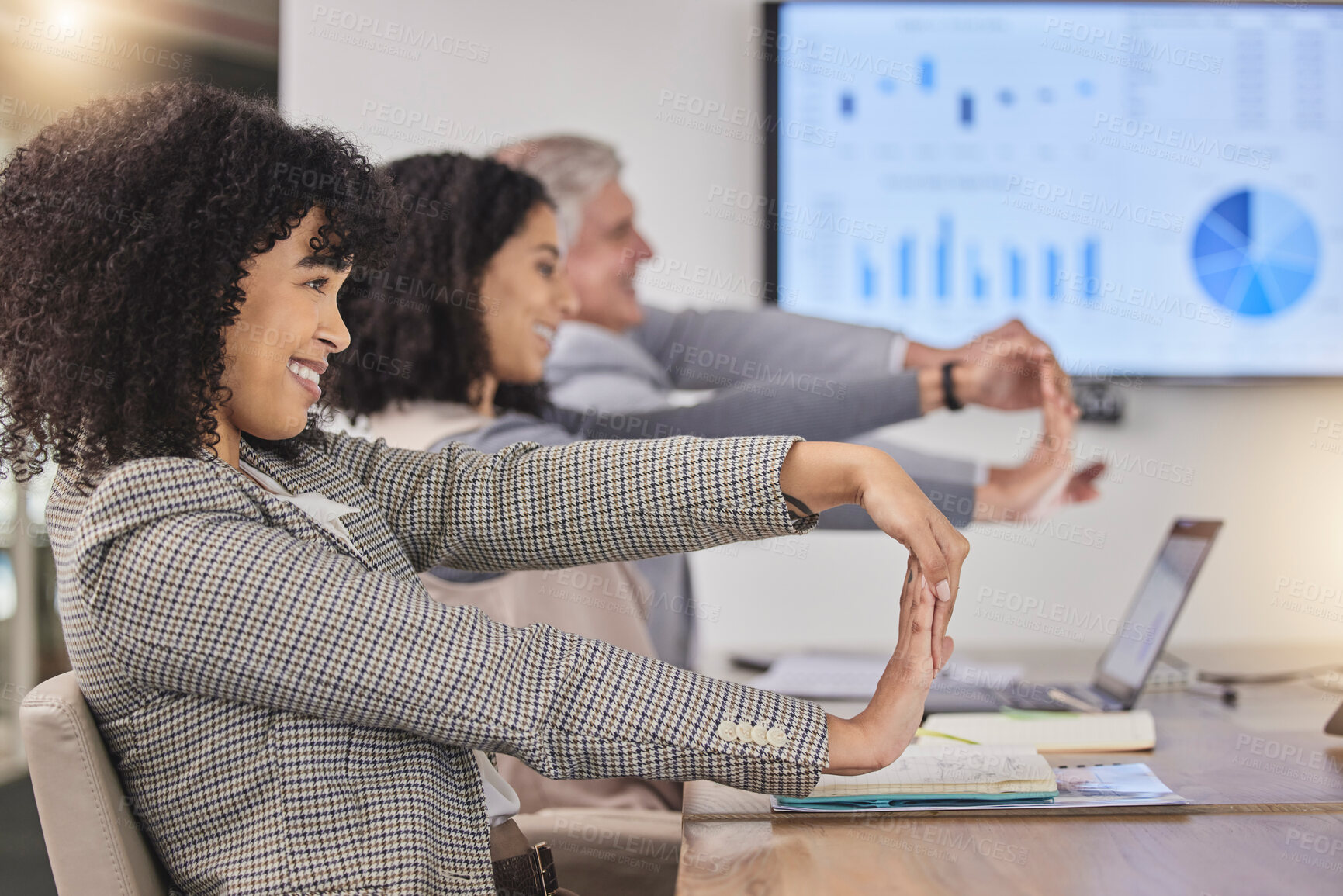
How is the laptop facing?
to the viewer's left

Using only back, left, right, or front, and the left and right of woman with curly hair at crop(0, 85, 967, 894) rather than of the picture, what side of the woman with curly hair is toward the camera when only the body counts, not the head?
right

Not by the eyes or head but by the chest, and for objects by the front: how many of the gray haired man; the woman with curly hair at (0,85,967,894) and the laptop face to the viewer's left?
1

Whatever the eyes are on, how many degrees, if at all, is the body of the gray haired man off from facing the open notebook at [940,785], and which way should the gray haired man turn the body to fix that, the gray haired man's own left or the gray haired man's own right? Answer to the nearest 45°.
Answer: approximately 90° to the gray haired man's own right

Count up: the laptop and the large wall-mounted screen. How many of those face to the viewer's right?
0

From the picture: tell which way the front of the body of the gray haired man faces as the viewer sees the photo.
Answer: to the viewer's right

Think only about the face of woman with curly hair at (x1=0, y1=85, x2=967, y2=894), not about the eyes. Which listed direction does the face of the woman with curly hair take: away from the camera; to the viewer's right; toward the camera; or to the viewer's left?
to the viewer's right

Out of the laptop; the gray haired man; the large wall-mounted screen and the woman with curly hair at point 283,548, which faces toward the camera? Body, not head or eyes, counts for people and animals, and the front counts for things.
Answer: the large wall-mounted screen

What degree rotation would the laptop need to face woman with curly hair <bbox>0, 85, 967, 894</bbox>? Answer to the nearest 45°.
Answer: approximately 45° to its left
